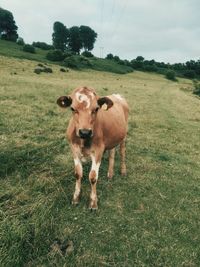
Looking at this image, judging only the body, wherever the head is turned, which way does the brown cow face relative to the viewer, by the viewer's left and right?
facing the viewer and to the left of the viewer
